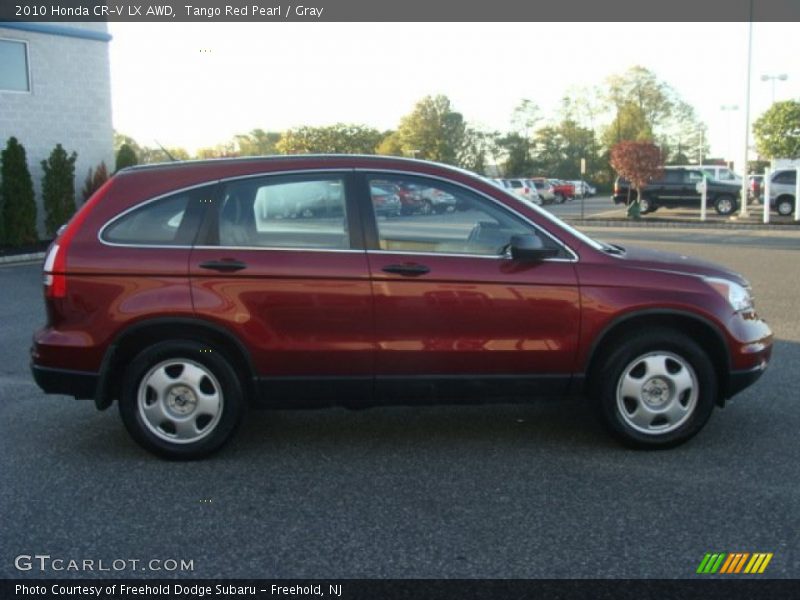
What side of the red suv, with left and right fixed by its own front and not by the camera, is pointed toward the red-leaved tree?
left

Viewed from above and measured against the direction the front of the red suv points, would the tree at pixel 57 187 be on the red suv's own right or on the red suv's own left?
on the red suv's own left

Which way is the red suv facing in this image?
to the viewer's right

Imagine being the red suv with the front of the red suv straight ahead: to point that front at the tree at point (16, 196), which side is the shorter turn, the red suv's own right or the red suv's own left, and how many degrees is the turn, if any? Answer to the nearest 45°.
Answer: approximately 135° to the red suv's own left

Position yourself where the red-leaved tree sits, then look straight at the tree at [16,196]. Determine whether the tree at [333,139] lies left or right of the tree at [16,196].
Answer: right

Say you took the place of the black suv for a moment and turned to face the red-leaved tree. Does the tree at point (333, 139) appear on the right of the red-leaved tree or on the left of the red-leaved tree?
right

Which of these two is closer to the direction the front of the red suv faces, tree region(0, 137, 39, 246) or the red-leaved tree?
the red-leaved tree
